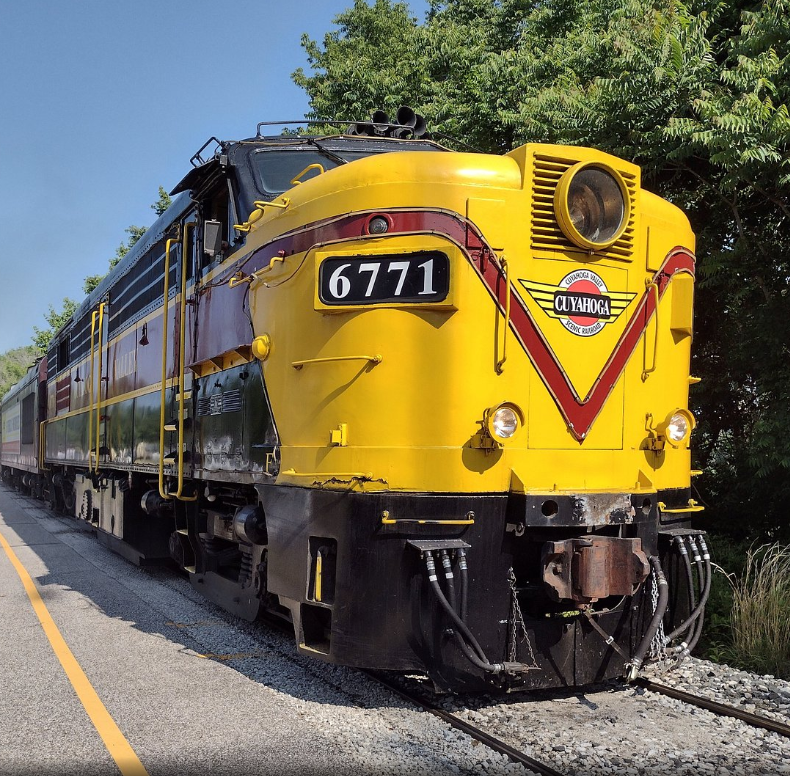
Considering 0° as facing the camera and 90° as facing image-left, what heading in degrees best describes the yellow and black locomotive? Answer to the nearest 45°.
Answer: approximately 315°
